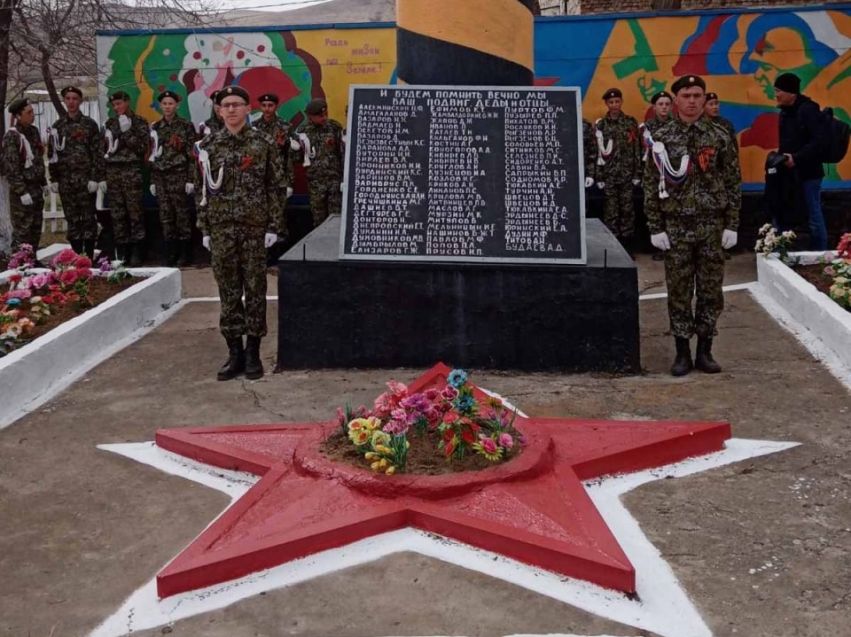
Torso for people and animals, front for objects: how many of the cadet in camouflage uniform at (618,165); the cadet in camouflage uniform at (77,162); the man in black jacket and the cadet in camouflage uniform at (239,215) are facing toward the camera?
3

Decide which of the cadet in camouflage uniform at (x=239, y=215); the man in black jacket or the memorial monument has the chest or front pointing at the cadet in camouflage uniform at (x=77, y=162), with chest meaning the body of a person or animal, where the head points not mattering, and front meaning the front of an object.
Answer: the man in black jacket

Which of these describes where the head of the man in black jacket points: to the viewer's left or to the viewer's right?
to the viewer's left

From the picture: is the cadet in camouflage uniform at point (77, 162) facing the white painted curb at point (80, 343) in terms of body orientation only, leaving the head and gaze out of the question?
yes

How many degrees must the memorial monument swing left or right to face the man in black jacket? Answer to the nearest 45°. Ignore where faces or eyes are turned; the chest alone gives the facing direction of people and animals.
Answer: approximately 135° to its left
